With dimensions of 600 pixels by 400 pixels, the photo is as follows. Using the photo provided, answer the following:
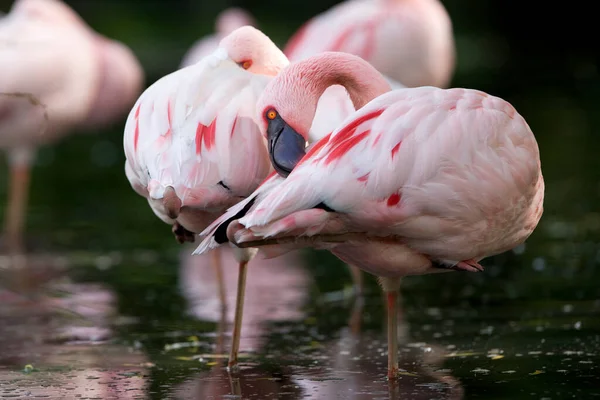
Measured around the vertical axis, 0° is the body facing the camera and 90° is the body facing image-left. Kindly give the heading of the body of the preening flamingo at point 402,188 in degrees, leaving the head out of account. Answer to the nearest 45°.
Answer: approximately 270°

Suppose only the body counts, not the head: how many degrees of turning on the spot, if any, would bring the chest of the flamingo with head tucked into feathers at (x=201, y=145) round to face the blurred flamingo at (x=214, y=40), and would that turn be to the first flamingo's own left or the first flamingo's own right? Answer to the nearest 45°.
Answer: approximately 45° to the first flamingo's own left

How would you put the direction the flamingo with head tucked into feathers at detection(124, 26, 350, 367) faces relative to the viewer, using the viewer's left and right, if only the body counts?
facing away from the viewer and to the right of the viewer
